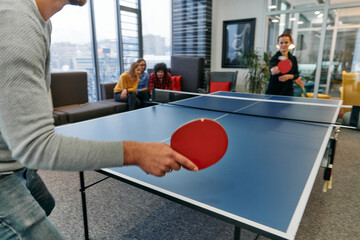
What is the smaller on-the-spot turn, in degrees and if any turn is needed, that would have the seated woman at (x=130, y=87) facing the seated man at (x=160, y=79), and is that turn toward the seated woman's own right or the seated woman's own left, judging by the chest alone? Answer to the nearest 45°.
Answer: approximately 45° to the seated woman's own left

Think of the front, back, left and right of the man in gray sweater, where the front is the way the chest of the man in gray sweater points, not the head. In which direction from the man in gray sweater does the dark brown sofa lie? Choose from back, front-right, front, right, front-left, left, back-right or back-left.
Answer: left

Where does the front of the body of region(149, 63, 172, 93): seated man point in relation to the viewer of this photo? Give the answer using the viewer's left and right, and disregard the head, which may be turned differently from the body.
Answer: facing the viewer

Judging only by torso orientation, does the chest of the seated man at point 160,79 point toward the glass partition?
no

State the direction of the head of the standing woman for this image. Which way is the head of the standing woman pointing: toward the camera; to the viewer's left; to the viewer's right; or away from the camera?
toward the camera

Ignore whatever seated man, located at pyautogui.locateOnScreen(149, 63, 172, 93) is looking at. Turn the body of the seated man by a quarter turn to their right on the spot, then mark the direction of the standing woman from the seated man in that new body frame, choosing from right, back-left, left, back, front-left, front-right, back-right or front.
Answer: back-left

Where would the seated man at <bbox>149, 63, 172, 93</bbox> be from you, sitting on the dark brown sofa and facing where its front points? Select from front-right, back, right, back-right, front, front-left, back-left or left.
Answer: front-left

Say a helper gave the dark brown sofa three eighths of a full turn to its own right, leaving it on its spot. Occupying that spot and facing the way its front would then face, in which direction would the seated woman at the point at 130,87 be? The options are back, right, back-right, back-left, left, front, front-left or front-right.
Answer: back

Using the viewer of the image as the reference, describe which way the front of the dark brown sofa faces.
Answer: facing the viewer and to the right of the viewer

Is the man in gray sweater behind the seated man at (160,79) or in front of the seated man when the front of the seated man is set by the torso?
in front

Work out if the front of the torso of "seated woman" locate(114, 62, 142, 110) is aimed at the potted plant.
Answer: no

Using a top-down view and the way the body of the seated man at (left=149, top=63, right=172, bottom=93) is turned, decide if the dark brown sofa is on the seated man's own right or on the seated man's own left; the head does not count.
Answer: on the seated man's own right

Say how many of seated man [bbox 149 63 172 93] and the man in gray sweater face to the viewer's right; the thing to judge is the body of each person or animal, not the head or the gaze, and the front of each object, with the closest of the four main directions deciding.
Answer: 1

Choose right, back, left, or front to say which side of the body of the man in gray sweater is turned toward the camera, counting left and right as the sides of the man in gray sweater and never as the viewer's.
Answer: right

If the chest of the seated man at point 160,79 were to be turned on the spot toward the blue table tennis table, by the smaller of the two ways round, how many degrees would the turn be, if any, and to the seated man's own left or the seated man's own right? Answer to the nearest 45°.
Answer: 0° — they already face it

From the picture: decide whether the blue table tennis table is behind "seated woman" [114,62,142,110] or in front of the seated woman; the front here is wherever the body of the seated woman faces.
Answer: in front
